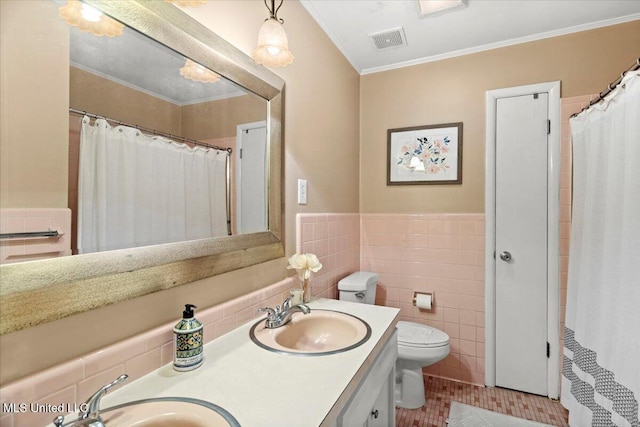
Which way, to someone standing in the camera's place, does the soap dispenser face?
facing the viewer

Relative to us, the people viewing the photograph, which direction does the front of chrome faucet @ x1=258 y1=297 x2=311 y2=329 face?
facing the viewer and to the right of the viewer

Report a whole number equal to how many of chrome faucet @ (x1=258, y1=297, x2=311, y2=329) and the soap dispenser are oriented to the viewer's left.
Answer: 0
